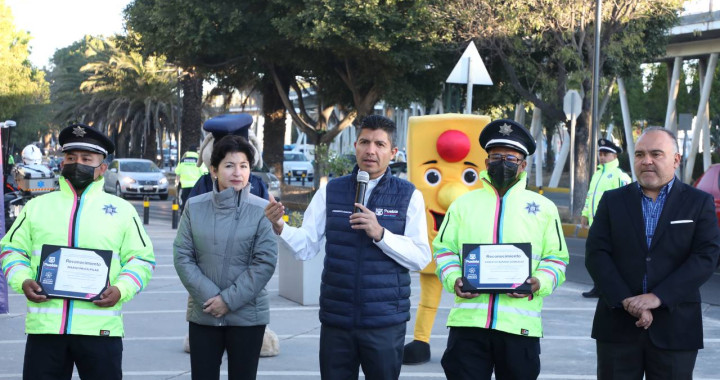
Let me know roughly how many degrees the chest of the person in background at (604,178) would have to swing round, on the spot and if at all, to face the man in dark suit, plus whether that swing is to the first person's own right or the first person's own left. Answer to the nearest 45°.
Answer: approximately 45° to the first person's own left

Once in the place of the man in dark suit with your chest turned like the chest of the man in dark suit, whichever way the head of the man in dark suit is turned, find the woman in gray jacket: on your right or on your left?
on your right

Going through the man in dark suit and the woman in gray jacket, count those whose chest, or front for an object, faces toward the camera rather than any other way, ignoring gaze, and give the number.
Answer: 2

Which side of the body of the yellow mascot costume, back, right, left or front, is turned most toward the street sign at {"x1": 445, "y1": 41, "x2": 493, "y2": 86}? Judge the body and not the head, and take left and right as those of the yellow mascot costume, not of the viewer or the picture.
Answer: back

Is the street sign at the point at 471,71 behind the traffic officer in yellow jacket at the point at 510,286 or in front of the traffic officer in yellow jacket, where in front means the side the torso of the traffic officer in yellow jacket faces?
behind

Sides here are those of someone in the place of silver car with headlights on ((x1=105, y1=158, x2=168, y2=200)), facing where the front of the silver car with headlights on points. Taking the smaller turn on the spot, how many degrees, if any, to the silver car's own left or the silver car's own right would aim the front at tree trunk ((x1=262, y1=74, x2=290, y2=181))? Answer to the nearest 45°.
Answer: approximately 45° to the silver car's own left

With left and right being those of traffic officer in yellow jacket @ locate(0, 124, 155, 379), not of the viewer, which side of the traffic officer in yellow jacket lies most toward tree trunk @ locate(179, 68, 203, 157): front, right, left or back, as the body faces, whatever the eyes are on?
back

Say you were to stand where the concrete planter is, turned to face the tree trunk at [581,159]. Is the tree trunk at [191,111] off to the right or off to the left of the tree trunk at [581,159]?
left
